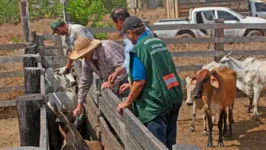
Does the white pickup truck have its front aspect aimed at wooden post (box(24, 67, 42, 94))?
no

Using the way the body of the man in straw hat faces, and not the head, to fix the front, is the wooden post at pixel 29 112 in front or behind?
in front

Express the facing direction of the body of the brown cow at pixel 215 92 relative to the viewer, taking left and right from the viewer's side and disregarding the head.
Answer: facing the viewer and to the left of the viewer

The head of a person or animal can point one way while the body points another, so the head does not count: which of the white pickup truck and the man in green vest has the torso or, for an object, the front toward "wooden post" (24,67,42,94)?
the man in green vest

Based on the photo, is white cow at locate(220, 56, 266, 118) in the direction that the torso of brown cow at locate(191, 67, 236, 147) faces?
no

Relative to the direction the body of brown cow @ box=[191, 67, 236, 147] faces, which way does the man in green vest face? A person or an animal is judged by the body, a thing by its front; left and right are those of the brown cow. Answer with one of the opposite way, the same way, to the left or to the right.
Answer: to the right

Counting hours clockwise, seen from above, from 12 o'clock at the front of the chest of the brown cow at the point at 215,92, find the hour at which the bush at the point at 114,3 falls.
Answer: The bush is roughly at 4 o'clock from the brown cow.

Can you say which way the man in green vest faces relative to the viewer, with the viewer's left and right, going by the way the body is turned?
facing away from the viewer and to the left of the viewer

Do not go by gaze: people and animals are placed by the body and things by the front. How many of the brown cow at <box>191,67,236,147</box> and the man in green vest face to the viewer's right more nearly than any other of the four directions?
0

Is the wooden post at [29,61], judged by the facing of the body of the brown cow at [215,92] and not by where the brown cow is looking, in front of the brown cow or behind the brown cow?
in front

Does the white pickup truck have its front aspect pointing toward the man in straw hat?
no
